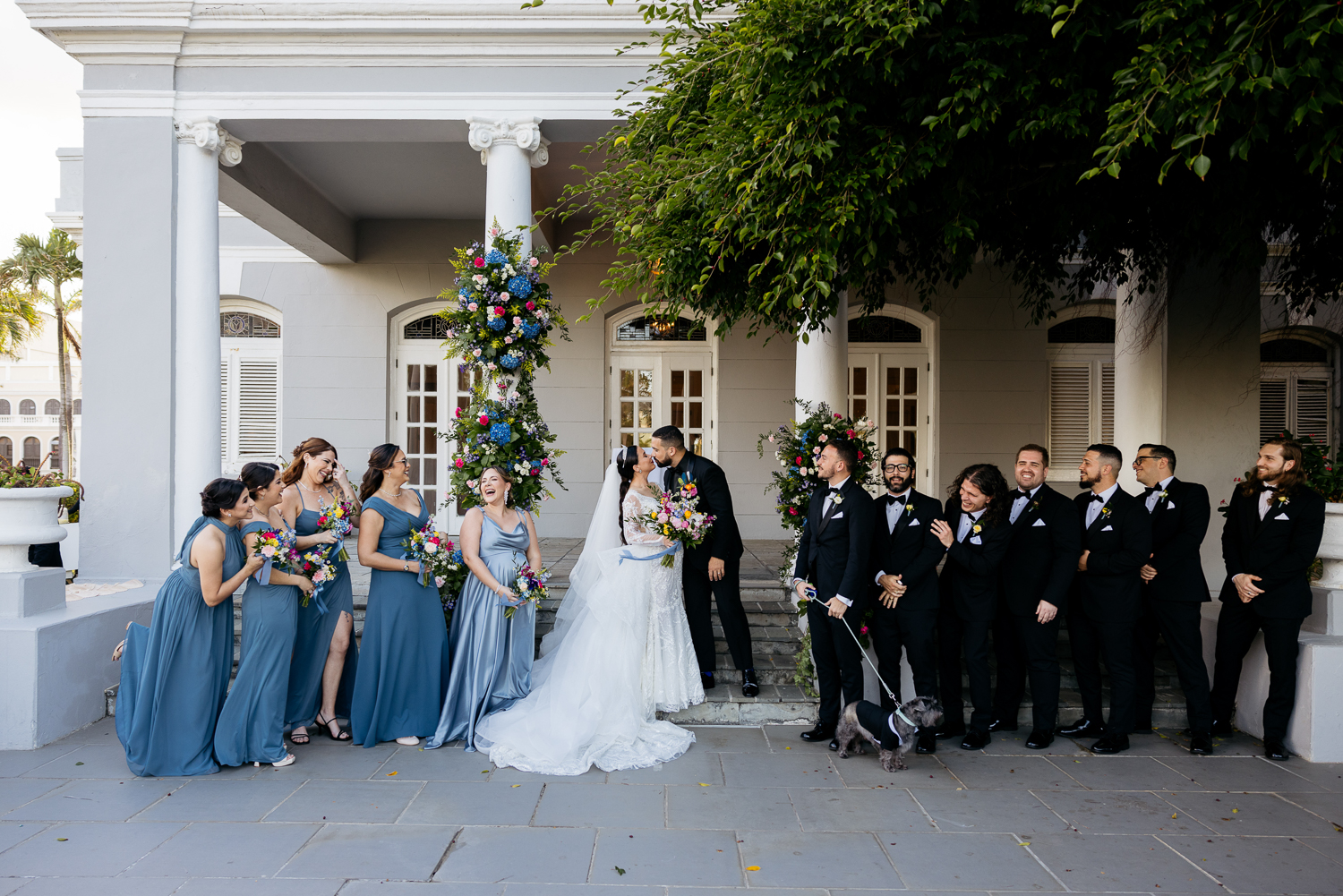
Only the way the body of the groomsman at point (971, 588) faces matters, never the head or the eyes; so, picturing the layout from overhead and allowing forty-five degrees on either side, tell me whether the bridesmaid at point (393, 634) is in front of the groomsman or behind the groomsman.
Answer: in front

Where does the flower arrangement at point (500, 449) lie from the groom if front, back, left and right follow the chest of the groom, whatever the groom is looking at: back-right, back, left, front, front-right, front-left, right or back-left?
front-right

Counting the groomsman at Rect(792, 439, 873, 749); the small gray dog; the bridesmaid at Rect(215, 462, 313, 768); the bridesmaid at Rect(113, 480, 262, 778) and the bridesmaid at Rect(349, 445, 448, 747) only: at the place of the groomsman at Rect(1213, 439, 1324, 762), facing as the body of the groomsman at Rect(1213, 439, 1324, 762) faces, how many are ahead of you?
5

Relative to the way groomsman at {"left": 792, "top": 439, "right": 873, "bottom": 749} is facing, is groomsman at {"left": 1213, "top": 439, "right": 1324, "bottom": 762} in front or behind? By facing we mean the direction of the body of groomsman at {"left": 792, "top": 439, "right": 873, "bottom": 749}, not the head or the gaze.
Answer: behind

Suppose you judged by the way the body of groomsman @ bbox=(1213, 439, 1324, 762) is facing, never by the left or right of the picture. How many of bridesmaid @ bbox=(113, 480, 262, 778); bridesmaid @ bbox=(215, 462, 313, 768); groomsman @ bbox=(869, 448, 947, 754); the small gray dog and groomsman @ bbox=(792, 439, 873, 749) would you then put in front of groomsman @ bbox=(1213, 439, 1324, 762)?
5

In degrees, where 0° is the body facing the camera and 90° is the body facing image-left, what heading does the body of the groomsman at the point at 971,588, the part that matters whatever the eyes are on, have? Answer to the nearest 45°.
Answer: approximately 45°

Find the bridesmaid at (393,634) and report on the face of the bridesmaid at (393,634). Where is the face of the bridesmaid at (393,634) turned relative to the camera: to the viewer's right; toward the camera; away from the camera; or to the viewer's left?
to the viewer's right

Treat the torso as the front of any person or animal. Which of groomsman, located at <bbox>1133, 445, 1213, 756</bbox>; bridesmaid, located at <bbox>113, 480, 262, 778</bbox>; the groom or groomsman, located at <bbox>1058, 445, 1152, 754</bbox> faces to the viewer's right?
the bridesmaid

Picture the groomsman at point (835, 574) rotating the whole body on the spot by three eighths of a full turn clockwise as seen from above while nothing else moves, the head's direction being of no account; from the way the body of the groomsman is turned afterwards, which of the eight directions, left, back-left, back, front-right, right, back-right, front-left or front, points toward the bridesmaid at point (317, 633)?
left

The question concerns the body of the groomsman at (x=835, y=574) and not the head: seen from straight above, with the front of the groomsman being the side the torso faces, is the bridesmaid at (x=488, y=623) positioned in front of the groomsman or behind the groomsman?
in front

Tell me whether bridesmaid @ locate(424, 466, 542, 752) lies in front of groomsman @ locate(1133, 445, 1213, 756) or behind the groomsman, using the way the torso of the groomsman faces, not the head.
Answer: in front

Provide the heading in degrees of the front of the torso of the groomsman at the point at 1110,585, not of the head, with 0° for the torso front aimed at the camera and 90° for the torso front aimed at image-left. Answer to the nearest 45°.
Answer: approximately 45°

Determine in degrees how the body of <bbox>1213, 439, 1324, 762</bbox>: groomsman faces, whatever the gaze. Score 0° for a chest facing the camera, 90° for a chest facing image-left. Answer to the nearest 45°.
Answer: approximately 45°

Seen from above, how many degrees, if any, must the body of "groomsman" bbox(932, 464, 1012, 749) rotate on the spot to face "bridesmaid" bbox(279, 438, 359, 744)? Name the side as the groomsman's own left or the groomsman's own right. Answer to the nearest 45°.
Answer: approximately 45° to the groomsman's own right

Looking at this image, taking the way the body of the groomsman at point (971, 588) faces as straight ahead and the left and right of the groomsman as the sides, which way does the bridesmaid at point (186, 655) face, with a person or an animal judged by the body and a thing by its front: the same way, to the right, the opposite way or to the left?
the opposite way
